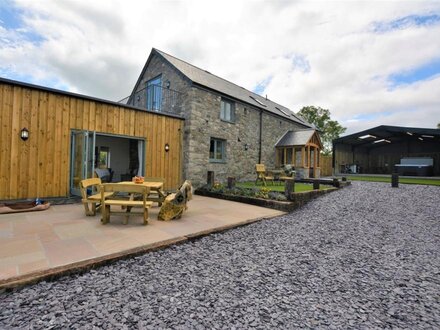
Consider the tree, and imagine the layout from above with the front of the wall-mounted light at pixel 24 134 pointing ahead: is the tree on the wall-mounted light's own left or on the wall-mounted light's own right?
on the wall-mounted light's own left

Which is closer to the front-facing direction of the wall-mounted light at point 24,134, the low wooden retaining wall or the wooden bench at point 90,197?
the wooden bench

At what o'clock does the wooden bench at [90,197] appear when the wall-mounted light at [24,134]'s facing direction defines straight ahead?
The wooden bench is roughly at 11 o'clock from the wall-mounted light.

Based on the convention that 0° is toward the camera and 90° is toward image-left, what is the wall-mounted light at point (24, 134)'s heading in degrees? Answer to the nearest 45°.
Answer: approximately 0°

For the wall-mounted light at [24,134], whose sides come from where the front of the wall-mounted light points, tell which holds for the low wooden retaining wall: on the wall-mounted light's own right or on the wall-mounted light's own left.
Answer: on the wall-mounted light's own left

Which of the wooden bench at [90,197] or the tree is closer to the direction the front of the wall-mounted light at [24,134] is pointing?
the wooden bench

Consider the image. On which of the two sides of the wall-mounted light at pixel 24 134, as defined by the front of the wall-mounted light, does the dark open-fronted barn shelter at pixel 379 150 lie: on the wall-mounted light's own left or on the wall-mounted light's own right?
on the wall-mounted light's own left

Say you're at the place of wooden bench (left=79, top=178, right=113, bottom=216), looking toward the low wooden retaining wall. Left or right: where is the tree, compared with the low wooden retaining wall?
left
